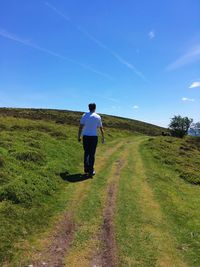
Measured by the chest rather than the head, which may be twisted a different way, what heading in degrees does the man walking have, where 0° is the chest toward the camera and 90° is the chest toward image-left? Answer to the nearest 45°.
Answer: approximately 180°

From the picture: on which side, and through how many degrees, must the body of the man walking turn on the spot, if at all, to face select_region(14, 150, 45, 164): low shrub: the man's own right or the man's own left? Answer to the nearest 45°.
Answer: approximately 90° to the man's own left
